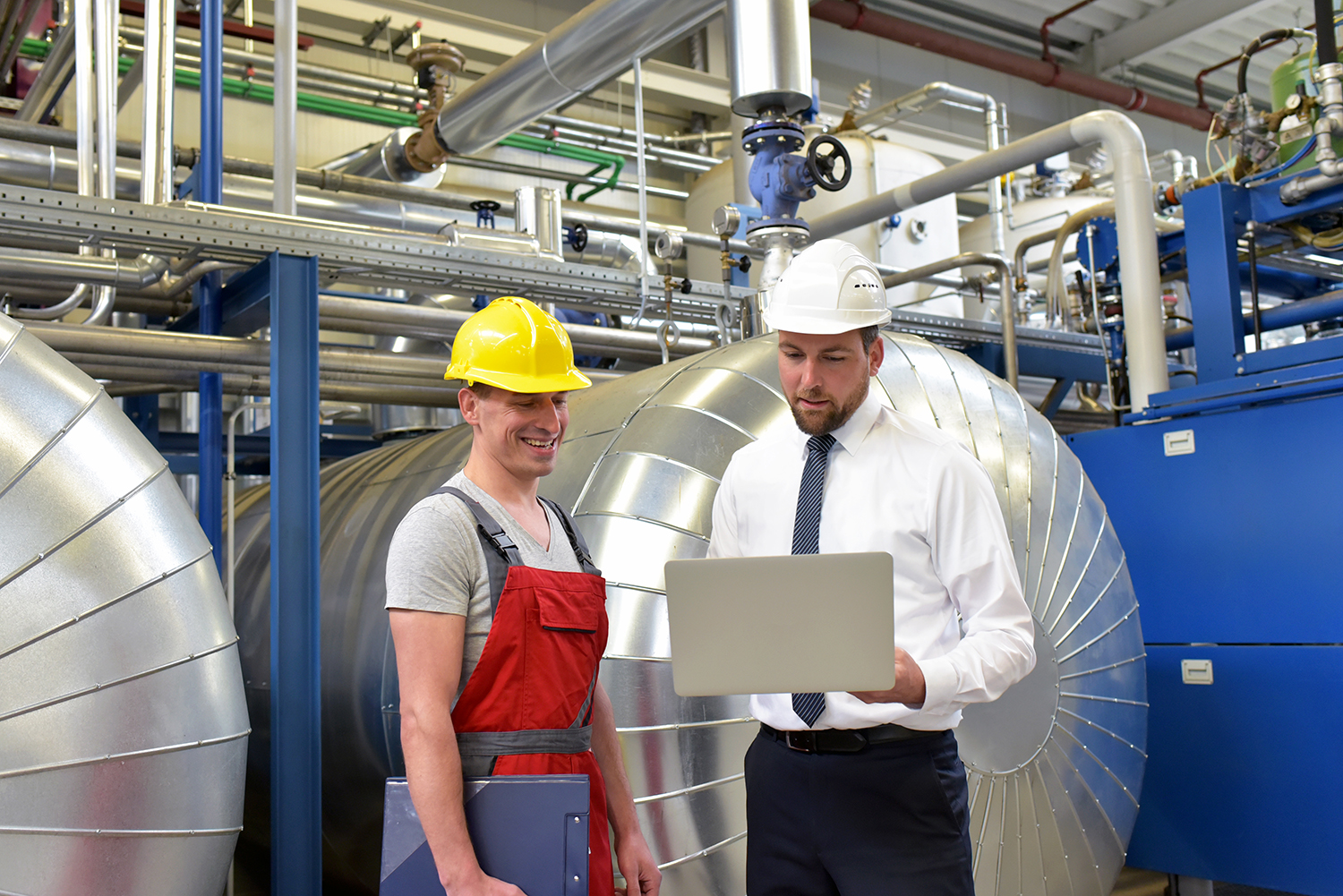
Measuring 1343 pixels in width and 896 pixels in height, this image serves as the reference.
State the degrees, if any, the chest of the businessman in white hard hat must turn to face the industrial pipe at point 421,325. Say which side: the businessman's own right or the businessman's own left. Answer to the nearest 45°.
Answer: approximately 90° to the businessman's own right

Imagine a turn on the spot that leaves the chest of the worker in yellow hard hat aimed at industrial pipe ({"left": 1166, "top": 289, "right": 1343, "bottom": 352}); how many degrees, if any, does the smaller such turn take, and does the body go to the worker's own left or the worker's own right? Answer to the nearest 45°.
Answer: approximately 90° to the worker's own left

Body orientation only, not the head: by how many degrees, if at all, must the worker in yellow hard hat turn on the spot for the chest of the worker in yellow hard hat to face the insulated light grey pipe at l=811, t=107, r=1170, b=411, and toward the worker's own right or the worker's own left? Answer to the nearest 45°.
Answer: approximately 90° to the worker's own left

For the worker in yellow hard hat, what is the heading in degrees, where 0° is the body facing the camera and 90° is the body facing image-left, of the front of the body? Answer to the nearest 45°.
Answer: approximately 315°

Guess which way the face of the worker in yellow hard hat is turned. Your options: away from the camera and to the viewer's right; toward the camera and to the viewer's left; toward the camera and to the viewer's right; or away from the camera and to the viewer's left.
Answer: toward the camera and to the viewer's right

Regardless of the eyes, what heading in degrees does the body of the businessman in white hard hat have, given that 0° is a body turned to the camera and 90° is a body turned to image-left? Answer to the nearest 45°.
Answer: approximately 45°

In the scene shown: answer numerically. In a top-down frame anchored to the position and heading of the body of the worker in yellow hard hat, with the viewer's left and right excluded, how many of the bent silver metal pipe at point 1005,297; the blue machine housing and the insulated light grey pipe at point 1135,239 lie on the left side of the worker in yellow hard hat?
3

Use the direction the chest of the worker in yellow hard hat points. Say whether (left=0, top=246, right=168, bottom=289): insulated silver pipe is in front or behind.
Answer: behind

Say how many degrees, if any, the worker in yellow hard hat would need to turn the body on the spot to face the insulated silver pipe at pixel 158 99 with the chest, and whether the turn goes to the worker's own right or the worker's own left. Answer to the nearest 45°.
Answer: approximately 180°

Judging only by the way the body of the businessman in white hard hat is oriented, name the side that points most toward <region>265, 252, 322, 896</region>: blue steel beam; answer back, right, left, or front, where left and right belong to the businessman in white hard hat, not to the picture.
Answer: right

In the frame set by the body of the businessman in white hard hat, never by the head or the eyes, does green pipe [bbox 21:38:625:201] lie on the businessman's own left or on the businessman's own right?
on the businessman's own right
